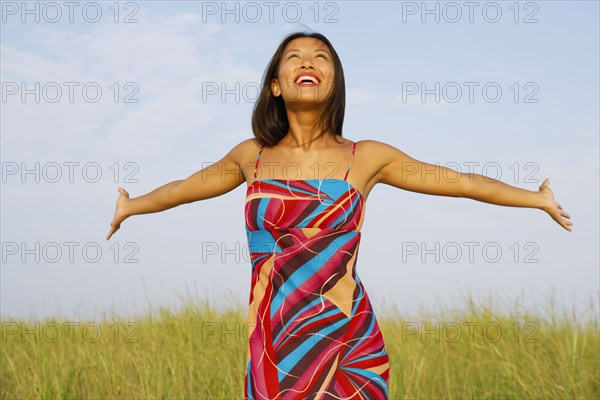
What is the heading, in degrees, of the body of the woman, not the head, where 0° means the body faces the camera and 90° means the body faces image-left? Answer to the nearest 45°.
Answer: approximately 0°
